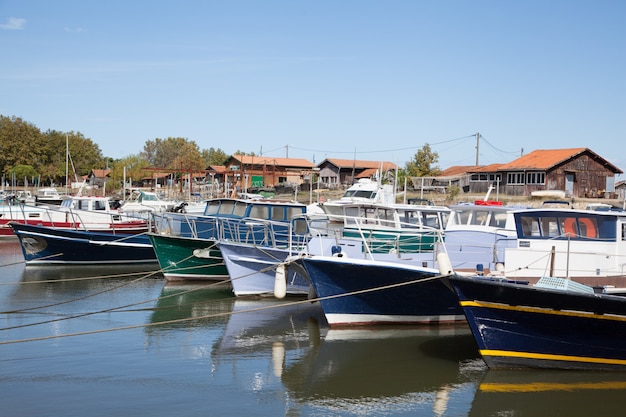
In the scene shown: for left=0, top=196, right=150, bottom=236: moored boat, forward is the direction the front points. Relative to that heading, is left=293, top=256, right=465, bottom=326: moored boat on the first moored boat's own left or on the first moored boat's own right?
on the first moored boat's own left

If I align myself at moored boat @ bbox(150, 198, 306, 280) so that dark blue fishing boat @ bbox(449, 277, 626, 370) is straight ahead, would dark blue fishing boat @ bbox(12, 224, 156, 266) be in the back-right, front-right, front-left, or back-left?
back-right

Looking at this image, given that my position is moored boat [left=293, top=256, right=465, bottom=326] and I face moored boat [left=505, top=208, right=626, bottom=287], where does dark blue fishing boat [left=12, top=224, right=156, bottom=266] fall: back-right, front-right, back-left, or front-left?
back-left

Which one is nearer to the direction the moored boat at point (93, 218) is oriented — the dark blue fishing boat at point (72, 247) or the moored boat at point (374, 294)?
the dark blue fishing boat

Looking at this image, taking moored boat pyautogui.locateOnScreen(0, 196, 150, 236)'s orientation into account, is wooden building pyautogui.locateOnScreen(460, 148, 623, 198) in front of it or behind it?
behind

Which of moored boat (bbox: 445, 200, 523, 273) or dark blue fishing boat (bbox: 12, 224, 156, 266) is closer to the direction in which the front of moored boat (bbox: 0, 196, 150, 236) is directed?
the dark blue fishing boat

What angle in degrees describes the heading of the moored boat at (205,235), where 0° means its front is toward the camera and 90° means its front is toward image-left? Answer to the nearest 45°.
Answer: approximately 45°

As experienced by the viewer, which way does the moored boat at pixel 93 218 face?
facing to the left of the viewer

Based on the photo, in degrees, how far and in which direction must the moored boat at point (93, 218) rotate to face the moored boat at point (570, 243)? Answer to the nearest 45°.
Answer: approximately 135° to its left
